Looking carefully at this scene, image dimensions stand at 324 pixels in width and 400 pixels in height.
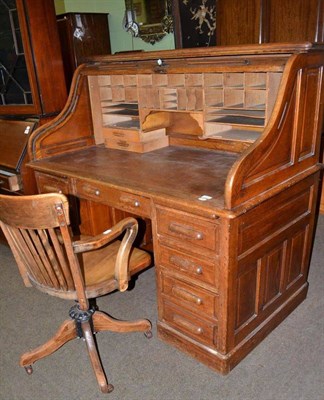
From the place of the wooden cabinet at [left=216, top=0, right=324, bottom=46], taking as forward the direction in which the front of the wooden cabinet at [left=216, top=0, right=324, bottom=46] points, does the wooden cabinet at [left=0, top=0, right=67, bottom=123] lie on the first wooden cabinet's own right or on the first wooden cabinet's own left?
on the first wooden cabinet's own right

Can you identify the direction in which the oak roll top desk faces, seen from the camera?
facing the viewer and to the left of the viewer

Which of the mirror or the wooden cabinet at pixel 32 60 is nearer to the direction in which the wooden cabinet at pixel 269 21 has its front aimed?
the wooden cabinet

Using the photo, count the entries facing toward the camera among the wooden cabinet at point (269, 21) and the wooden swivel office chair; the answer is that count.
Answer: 1

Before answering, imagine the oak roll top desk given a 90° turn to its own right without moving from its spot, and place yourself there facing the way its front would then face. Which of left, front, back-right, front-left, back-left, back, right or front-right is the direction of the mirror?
front-right

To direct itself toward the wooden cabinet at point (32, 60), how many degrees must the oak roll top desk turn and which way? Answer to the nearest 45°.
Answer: approximately 90° to its right

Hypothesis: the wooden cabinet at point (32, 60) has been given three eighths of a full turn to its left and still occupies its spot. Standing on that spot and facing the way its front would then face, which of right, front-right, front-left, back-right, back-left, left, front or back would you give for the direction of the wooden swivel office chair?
right

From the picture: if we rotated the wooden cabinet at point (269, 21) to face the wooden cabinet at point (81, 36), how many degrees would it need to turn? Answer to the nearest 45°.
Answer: approximately 135° to its right

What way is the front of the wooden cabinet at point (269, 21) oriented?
toward the camera

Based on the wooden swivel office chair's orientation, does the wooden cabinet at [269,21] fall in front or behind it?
in front

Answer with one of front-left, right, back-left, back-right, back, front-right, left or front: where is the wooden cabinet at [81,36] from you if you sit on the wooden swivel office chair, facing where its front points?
front-left

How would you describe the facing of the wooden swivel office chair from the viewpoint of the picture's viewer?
facing away from the viewer and to the right of the viewer
